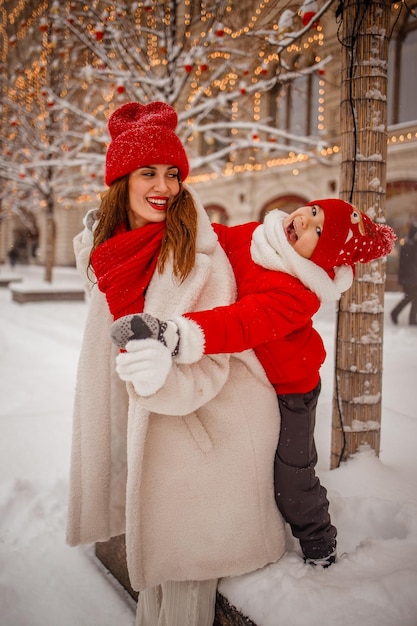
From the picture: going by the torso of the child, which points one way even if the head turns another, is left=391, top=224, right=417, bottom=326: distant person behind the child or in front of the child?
behind

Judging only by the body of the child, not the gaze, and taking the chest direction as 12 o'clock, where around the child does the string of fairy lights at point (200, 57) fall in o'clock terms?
The string of fairy lights is roughly at 4 o'clock from the child.

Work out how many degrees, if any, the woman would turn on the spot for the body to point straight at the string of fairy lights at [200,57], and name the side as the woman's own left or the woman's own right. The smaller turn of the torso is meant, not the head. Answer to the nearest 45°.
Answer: approximately 135° to the woman's own right

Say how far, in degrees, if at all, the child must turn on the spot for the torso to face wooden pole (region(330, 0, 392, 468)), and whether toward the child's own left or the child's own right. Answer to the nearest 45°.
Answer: approximately 180°

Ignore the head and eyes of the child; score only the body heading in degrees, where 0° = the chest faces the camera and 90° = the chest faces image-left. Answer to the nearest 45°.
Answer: approximately 45°

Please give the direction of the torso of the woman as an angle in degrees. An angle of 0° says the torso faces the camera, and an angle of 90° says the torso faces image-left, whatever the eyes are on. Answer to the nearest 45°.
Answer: approximately 45°

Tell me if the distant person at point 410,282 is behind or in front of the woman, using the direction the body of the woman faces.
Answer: behind
